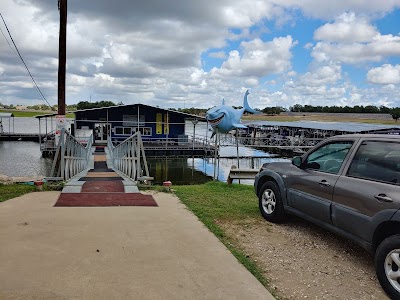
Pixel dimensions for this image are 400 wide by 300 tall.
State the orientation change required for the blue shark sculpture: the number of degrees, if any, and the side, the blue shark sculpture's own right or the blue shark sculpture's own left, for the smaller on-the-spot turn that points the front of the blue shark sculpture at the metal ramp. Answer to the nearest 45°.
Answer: approximately 45° to the blue shark sculpture's own left

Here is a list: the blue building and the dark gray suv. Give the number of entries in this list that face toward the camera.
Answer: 1

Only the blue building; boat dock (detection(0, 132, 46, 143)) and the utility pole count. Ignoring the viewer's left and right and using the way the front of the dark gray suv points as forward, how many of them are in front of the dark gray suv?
3

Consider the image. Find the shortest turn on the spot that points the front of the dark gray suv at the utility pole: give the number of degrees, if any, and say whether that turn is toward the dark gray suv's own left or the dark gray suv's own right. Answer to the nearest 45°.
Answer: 0° — it already faces it

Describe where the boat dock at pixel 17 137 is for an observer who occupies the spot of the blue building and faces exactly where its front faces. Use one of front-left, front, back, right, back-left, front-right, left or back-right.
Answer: back-right

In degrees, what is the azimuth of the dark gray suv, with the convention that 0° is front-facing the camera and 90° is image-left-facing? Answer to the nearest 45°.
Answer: approximately 135°

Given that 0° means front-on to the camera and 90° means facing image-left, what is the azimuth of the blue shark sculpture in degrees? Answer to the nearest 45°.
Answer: approximately 45°

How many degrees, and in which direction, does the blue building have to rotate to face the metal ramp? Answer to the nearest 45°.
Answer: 0° — it already faces it
